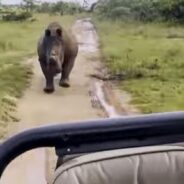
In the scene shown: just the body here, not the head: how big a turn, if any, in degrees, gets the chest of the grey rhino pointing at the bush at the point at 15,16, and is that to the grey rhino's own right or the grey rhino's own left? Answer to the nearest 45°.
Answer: approximately 180°

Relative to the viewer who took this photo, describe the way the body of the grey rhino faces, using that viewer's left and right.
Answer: facing the viewer
